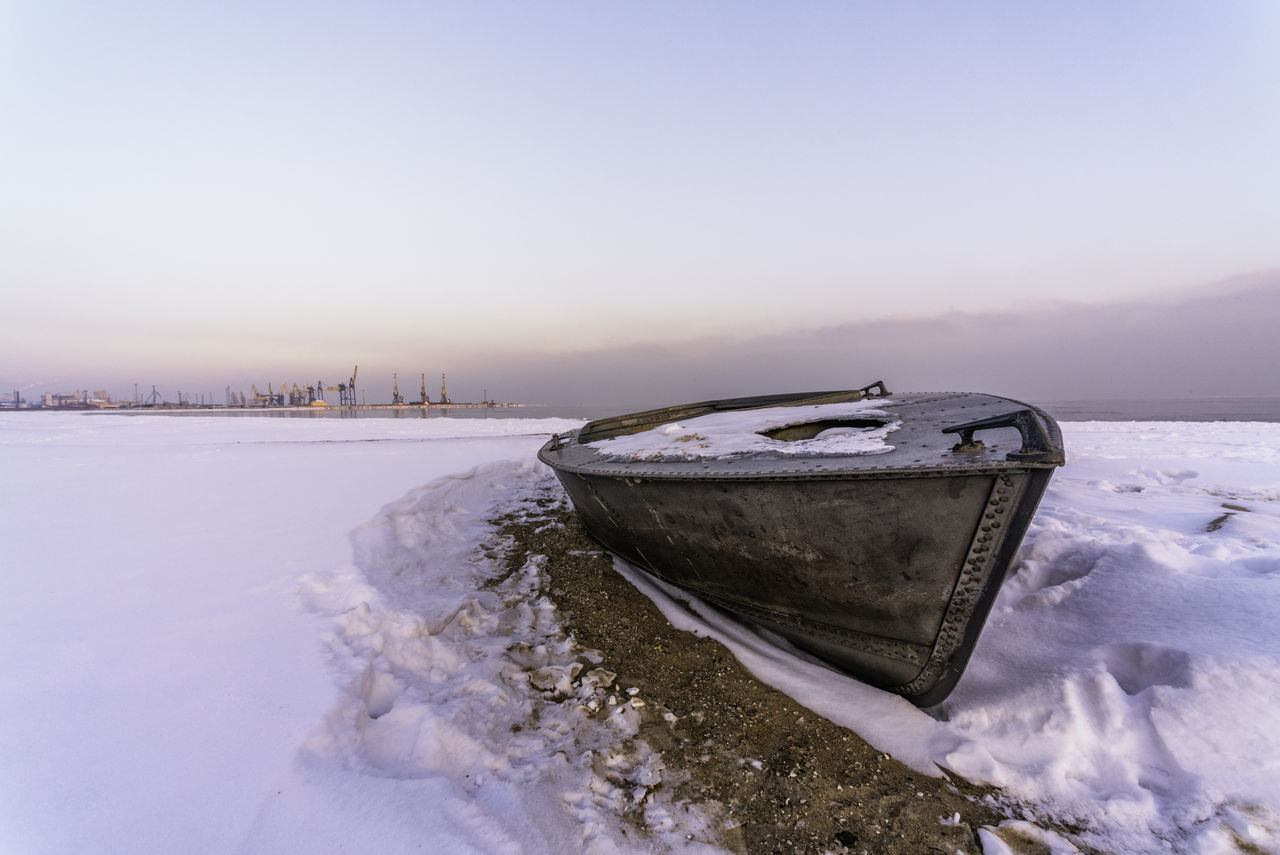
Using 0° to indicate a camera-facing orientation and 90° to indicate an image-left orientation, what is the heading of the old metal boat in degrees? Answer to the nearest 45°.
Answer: approximately 315°
